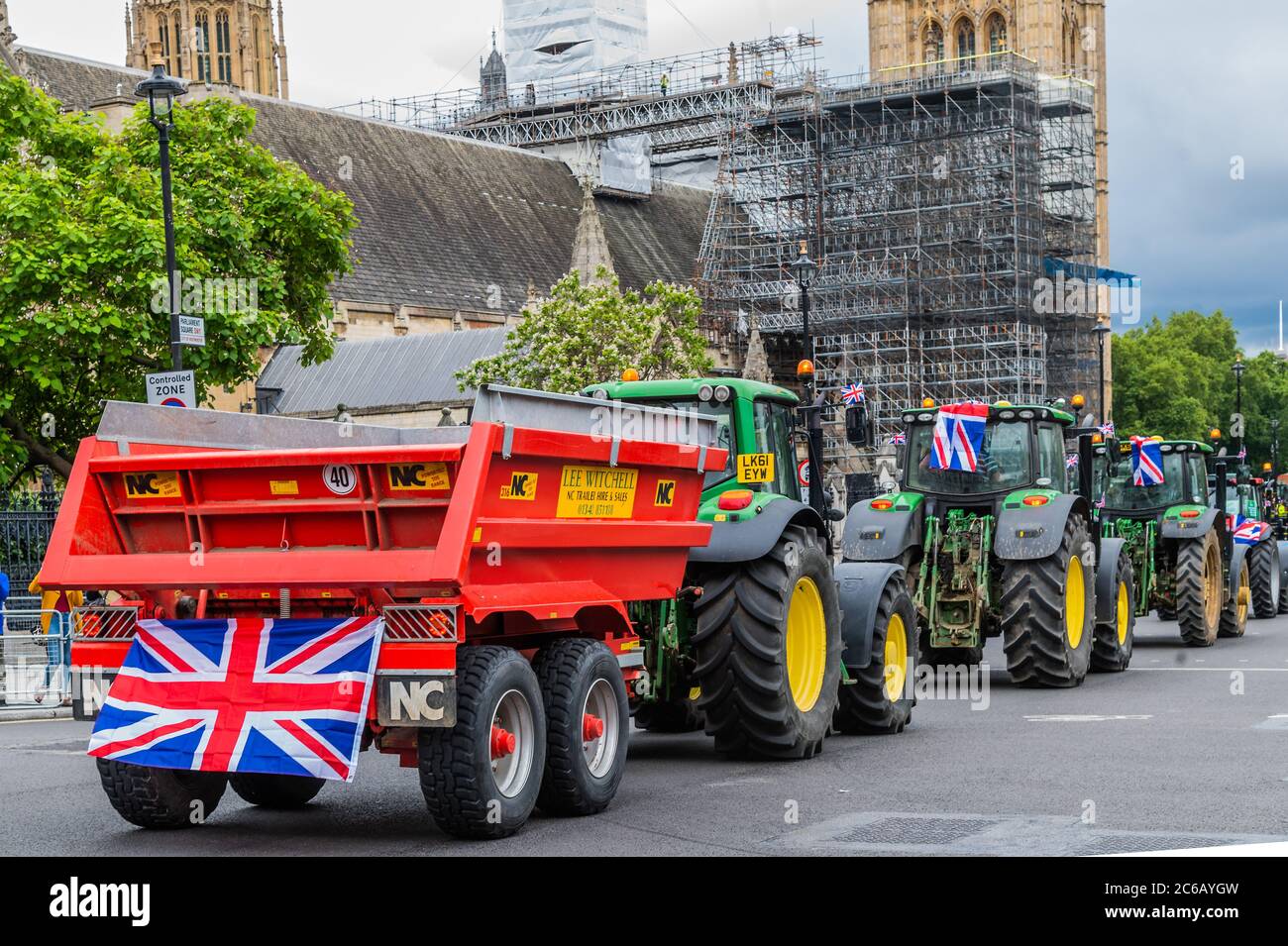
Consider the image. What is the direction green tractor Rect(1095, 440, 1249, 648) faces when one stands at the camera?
facing away from the viewer and to the right of the viewer

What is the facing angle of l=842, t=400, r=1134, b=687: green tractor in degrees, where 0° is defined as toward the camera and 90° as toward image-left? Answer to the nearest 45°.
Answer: approximately 225°

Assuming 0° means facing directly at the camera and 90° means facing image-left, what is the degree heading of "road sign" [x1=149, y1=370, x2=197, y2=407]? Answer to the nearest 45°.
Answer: approximately 0°

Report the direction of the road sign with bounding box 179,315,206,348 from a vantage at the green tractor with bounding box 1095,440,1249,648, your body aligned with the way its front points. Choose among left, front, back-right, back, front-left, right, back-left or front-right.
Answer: back

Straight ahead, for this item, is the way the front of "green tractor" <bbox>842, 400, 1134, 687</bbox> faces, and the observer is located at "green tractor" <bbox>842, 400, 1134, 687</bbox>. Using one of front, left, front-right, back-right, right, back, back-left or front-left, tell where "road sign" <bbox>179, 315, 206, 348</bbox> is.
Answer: back-left

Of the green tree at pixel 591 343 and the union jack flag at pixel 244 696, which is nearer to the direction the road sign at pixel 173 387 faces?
the union jack flag

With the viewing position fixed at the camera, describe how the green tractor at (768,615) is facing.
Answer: facing away from the viewer and to the right of the viewer

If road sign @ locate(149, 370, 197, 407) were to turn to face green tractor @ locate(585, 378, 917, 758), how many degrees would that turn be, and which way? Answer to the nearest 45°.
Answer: approximately 45° to its left

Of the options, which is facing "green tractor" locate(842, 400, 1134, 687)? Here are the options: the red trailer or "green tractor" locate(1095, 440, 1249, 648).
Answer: the red trailer

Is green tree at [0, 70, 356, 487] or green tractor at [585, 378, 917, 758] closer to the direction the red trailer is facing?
the green tractor

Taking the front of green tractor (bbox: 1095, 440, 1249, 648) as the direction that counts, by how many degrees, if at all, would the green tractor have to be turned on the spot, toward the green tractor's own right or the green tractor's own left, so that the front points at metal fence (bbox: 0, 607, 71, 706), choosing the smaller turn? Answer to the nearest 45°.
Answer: approximately 180°

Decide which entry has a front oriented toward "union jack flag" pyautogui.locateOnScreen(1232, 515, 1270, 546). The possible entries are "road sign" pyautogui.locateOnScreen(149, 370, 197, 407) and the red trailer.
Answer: the red trailer

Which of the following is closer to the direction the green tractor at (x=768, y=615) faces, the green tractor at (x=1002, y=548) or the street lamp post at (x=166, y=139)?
the green tractor

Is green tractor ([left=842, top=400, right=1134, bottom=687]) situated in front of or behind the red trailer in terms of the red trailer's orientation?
in front
